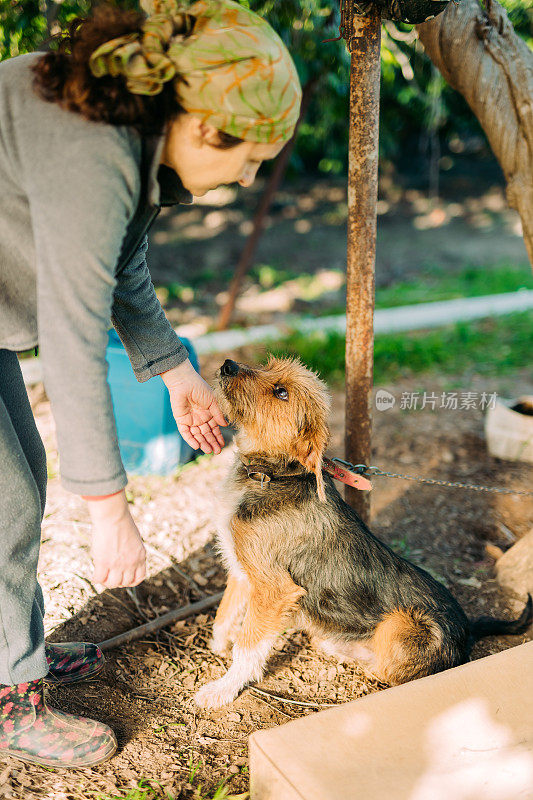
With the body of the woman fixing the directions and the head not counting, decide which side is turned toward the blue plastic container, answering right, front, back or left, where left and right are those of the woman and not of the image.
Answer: left

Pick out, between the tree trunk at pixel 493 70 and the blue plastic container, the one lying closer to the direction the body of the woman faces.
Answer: the tree trunk

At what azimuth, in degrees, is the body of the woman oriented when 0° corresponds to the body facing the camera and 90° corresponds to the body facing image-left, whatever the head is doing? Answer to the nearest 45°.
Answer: approximately 270°

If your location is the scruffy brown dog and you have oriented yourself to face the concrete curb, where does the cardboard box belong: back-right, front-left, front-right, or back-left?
back-right

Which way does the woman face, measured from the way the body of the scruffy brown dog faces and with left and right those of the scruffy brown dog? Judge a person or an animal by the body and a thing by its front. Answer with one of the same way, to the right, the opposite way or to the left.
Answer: the opposite way

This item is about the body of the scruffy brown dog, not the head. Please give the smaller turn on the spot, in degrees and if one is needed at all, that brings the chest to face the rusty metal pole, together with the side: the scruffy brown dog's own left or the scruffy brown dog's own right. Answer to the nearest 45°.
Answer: approximately 90° to the scruffy brown dog's own right

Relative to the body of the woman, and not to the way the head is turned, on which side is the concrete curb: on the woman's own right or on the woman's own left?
on the woman's own left

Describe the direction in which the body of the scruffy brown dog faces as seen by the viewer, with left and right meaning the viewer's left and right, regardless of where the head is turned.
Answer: facing to the left of the viewer

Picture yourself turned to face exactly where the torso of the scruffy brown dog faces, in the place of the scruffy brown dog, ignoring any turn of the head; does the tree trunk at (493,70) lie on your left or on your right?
on your right
